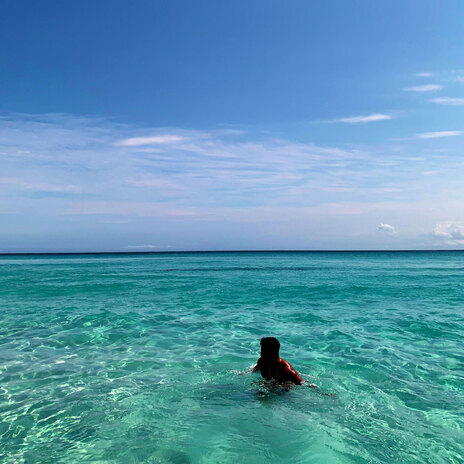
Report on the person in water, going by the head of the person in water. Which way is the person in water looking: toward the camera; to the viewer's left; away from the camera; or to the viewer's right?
away from the camera

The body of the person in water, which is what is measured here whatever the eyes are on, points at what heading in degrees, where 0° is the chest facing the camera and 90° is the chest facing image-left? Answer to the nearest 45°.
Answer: approximately 180°
